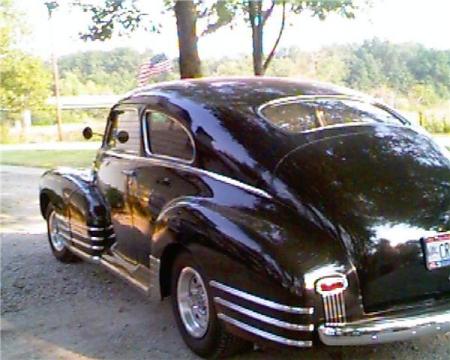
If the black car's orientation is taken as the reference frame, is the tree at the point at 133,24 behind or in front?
in front

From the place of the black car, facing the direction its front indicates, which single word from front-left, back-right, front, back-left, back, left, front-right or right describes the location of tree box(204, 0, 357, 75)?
front-right

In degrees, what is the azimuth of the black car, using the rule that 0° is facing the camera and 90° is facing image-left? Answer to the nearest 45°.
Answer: approximately 135°

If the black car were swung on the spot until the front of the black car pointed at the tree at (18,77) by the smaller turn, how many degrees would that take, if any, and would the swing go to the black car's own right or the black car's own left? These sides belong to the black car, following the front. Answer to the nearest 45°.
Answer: approximately 45° to the black car's own right
